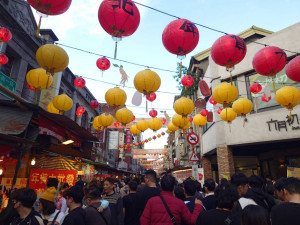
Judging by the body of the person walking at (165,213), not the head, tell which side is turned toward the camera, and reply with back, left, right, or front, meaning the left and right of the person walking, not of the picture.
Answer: back

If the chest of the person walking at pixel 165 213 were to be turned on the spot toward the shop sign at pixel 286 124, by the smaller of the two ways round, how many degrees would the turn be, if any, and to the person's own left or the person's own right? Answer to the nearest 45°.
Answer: approximately 45° to the person's own right

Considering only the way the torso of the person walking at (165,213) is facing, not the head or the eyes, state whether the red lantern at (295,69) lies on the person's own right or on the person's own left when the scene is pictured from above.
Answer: on the person's own right

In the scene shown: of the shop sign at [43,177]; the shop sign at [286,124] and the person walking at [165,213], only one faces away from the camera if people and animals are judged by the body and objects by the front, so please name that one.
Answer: the person walking

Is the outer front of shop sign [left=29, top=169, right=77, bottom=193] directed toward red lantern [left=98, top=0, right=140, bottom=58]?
yes

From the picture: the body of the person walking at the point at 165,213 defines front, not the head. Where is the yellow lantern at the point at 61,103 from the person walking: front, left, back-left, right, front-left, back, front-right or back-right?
front-left

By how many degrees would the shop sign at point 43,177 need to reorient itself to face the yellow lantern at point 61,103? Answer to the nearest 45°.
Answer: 0° — it already faces it

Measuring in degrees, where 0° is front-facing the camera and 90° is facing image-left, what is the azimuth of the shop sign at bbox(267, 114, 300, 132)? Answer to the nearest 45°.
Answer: approximately 45°

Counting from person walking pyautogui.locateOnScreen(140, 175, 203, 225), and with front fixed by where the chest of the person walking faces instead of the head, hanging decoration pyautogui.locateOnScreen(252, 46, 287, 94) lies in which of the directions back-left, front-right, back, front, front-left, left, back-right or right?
front-right

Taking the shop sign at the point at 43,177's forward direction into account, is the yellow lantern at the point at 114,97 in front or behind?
in front
